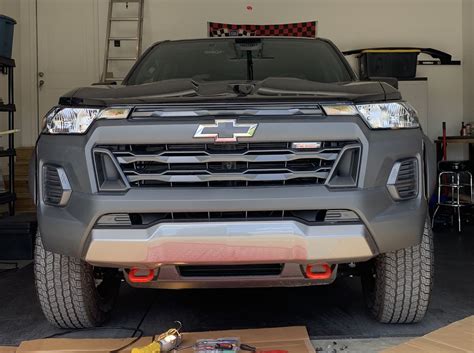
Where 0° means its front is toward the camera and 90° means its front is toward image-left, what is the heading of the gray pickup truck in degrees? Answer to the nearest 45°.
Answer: approximately 0°

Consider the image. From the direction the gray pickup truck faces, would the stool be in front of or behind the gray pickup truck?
behind

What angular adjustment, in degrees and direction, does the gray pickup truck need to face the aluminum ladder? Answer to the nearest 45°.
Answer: approximately 180°

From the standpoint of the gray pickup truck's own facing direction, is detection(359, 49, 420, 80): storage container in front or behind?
behind

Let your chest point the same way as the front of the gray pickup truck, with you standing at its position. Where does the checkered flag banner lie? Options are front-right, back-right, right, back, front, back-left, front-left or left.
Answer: back
